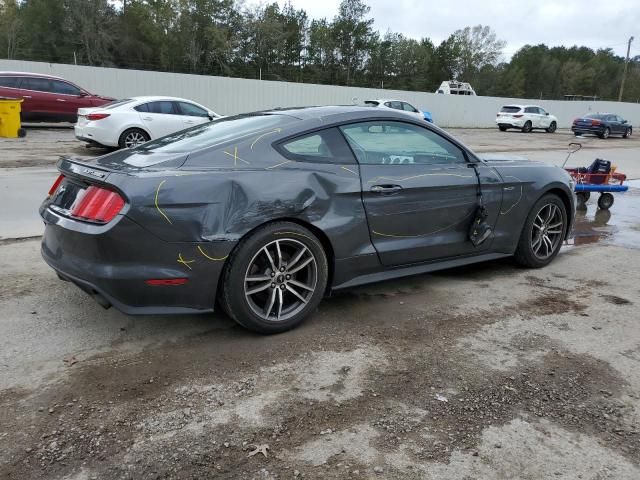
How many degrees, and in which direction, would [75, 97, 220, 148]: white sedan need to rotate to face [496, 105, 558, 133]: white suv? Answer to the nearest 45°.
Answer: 0° — it already faces it

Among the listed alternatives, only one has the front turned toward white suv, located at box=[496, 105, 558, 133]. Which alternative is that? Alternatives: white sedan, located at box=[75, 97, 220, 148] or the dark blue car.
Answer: the white sedan

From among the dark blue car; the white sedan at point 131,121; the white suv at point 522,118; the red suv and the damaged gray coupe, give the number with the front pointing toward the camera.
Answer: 0

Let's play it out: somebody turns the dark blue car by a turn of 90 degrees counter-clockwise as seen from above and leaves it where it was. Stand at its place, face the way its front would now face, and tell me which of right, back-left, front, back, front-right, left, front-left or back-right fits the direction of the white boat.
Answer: front

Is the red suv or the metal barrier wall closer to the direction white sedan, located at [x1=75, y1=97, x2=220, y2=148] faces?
the metal barrier wall

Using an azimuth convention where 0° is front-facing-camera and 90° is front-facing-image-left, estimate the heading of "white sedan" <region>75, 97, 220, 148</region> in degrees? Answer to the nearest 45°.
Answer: approximately 225°

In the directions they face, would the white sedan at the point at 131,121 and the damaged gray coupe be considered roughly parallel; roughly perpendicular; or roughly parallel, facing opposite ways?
roughly parallel

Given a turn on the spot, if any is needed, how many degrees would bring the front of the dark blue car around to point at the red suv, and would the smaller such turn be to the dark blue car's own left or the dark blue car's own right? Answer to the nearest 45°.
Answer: approximately 180°

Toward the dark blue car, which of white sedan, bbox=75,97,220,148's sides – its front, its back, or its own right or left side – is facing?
front

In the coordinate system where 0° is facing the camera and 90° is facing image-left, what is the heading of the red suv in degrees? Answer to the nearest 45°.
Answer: approximately 270°

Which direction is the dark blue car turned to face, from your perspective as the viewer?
facing away from the viewer and to the right of the viewer

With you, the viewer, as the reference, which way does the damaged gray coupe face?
facing away from the viewer and to the right of the viewer

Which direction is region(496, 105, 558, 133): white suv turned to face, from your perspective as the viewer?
facing away from the viewer and to the right of the viewer
